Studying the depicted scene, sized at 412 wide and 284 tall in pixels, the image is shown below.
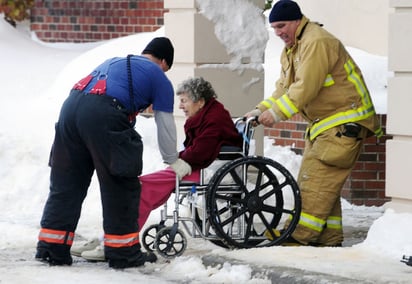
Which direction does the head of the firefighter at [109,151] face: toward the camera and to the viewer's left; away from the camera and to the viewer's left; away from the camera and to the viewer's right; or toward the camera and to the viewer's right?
away from the camera and to the viewer's right

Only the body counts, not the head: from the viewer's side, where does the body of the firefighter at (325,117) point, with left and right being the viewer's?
facing to the left of the viewer

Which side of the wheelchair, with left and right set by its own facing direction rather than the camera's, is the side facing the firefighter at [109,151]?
front

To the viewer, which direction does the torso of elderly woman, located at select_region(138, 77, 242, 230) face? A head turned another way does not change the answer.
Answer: to the viewer's left

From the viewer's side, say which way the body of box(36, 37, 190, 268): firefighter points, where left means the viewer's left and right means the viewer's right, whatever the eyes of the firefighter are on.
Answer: facing away from the viewer and to the right of the viewer

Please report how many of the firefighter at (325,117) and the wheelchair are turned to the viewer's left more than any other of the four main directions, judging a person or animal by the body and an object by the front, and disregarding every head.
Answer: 2

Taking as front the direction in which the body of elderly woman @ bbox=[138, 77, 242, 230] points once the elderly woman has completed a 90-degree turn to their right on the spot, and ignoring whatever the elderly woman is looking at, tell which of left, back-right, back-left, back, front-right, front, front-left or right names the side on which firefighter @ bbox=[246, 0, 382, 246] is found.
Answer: right

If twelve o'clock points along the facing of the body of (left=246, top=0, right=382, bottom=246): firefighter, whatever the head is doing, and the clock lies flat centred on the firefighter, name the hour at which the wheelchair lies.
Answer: The wheelchair is roughly at 11 o'clock from the firefighter.

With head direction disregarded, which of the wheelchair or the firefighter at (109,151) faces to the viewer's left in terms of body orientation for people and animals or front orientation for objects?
the wheelchair

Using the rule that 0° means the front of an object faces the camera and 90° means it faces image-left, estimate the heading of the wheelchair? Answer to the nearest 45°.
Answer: approximately 90°

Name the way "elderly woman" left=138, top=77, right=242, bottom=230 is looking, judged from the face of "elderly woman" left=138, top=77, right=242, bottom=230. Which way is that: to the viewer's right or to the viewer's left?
to the viewer's left
